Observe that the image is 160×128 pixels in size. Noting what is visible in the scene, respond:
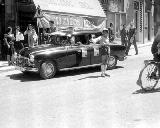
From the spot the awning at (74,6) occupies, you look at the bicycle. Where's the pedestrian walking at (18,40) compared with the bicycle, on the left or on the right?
right

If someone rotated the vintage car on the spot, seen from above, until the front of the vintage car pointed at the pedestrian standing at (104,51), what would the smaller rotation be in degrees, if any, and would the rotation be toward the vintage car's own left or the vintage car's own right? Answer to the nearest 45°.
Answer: approximately 135° to the vintage car's own left

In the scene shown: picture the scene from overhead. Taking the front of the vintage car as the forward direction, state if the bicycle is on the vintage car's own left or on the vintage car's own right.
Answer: on the vintage car's own left

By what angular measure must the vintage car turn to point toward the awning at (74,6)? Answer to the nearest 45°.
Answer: approximately 135° to its right

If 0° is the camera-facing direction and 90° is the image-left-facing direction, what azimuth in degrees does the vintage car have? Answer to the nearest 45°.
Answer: approximately 45°
